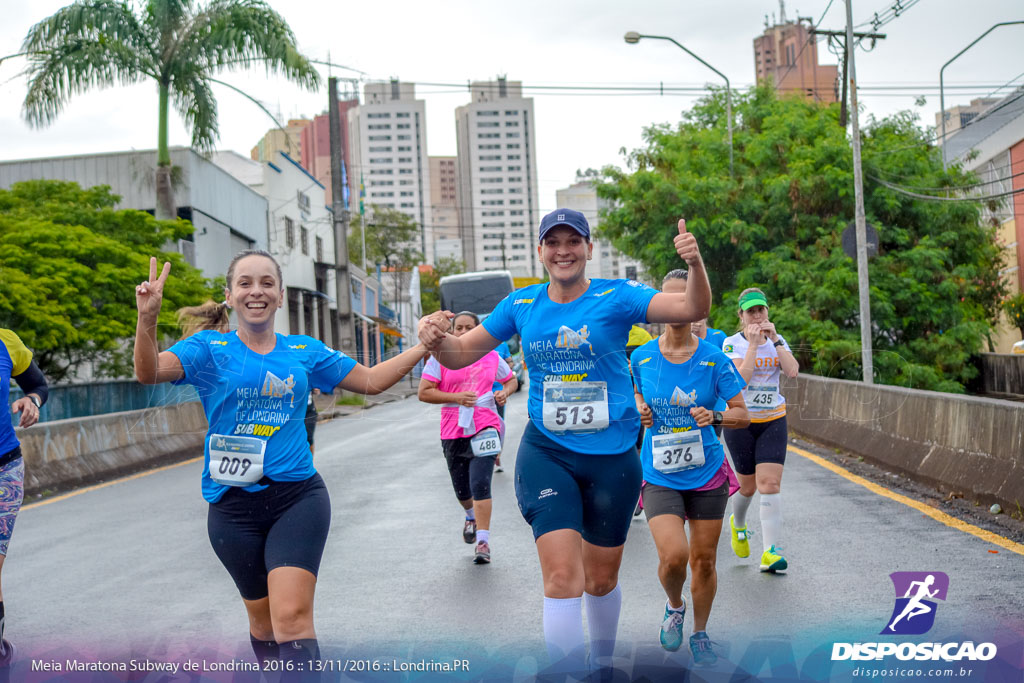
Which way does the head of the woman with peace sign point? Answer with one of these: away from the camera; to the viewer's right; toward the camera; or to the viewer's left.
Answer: toward the camera

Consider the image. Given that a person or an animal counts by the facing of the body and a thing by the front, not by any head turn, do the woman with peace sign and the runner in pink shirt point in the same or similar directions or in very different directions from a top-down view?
same or similar directions

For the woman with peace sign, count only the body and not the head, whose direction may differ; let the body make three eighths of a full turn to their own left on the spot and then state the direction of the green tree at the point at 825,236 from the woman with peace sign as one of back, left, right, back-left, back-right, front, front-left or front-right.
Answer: front

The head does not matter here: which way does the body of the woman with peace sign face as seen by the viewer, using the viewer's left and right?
facing the viewer

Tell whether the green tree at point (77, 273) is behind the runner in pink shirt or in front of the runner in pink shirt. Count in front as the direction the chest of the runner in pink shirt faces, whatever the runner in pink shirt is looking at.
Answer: behind

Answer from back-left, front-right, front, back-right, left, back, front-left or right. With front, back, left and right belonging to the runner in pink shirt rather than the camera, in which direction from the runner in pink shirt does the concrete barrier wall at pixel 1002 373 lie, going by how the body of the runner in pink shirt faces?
back-left

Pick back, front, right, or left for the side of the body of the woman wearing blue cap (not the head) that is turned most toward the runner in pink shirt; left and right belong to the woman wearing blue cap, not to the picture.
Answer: back

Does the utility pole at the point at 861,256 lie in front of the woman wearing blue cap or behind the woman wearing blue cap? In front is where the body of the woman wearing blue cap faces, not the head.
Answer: behind

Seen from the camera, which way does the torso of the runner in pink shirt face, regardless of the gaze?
toward the camera

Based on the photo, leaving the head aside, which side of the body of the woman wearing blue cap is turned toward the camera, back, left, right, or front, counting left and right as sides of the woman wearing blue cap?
front

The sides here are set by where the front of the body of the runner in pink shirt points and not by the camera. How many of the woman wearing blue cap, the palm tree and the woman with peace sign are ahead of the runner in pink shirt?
2

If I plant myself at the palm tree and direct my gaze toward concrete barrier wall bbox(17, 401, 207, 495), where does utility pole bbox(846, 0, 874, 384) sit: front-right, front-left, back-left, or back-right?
front-left

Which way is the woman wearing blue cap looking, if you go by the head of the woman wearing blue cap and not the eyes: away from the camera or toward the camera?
toward the camera

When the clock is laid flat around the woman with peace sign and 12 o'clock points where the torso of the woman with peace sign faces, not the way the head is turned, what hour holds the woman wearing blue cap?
The woman wearing blue cap is roughly at 9 o'clock from the woman with peace sign.

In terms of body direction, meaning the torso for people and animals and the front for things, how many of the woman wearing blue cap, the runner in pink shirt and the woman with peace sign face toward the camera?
3

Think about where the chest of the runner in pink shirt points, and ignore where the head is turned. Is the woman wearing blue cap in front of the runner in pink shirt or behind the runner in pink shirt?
in front

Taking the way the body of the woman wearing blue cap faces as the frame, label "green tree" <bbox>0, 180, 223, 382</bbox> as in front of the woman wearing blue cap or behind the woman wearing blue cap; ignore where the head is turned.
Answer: behind

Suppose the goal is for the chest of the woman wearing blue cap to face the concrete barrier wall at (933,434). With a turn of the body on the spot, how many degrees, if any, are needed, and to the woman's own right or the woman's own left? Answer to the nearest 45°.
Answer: approximately 135° to the woman's own left
